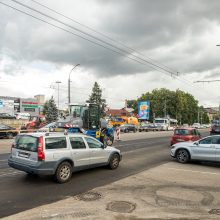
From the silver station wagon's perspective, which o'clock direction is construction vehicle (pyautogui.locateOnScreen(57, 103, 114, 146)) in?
The construction vehicle is roughly at 11 o'clock from the silver station wagon.

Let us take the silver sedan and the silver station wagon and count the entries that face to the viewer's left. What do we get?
1

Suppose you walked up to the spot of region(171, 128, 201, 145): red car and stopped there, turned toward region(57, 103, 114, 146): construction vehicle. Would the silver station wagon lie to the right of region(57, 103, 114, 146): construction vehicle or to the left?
left

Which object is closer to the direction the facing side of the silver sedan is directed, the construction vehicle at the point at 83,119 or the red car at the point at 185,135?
the construction vehicle

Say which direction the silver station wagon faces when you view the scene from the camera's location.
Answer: facing away from the viewer and to the right of the viewer

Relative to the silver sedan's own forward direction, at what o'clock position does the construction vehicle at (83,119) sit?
The construction vehicle is roughly at 1 o'clock from the silver sedan.

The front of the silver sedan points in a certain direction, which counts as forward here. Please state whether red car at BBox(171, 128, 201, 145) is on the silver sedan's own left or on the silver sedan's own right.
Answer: on the silver sedan's own right

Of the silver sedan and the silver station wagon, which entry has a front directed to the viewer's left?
the silver sedan

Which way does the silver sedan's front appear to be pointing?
to the viewer's left

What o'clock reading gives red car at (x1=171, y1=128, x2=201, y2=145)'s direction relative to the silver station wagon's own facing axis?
The red car is roughly at 12 o'clock from the silver station wagon.
